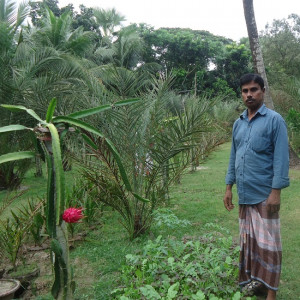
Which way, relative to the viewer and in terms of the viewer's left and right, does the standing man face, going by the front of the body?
facing the viewer and to the left of the viewer

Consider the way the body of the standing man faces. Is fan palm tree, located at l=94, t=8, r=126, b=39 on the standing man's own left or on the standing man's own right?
on the standing man's own right

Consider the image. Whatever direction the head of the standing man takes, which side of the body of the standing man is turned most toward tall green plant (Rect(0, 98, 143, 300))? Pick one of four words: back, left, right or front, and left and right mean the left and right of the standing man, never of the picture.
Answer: front

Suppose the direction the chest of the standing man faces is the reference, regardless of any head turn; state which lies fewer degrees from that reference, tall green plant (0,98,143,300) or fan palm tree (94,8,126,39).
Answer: the tall green plant
